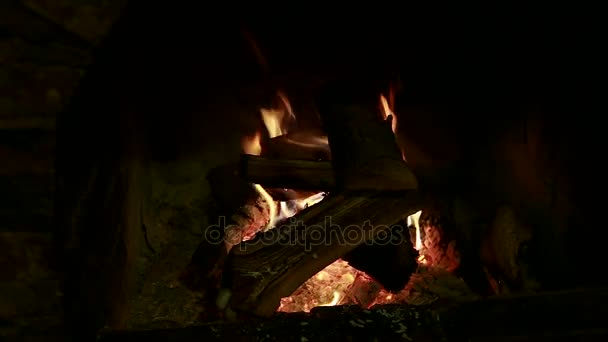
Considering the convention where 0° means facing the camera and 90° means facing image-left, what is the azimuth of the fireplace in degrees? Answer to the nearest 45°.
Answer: approximately 0°
